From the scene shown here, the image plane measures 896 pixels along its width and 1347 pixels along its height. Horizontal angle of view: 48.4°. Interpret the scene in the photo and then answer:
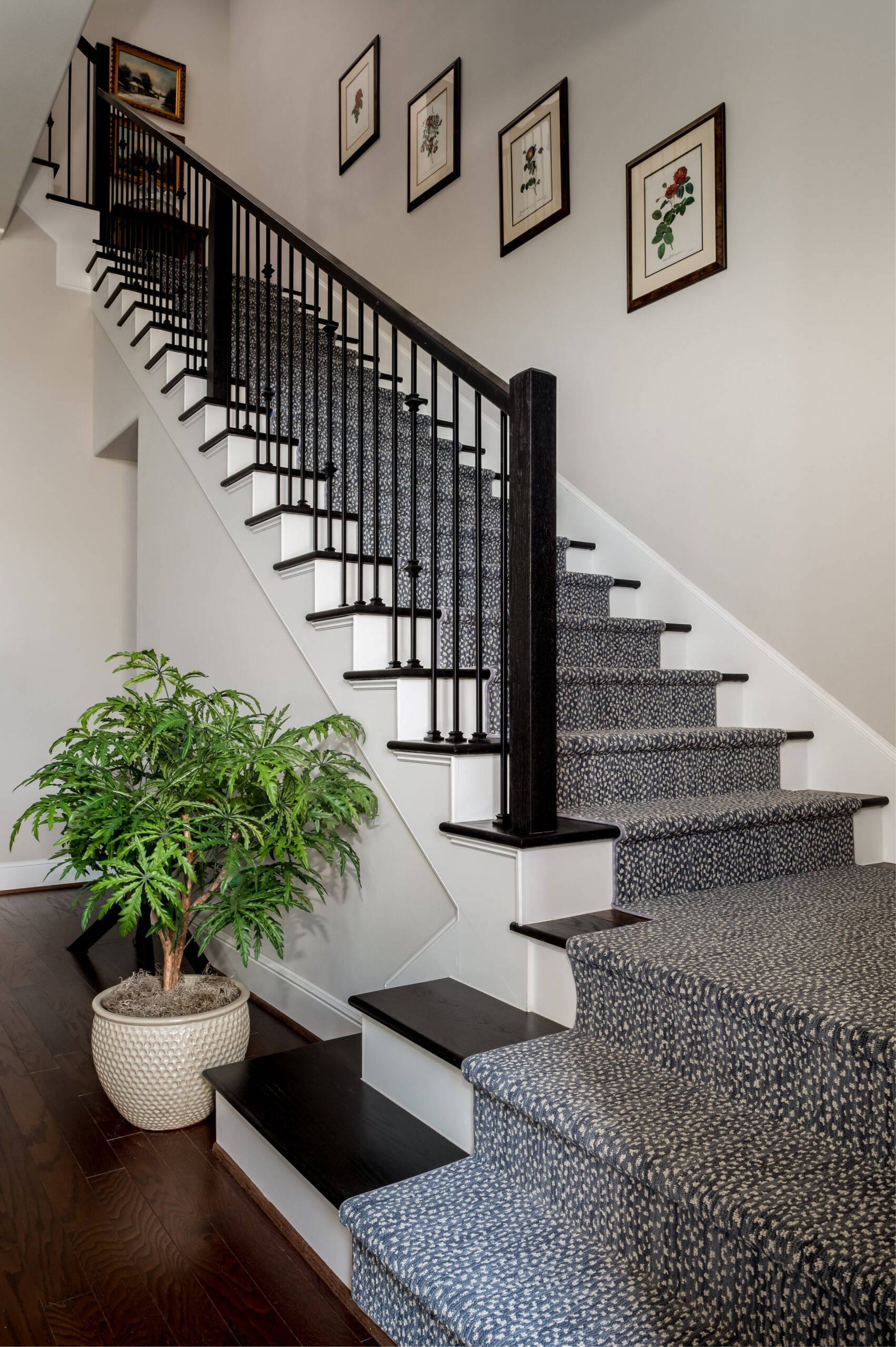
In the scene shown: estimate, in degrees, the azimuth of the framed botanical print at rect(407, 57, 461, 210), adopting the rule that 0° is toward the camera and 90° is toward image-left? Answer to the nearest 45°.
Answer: approximately 45°

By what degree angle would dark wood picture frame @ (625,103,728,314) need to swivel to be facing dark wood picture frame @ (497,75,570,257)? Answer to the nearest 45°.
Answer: approximately 90° to its right

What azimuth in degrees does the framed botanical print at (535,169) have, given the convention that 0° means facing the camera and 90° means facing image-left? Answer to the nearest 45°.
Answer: approximately 45°

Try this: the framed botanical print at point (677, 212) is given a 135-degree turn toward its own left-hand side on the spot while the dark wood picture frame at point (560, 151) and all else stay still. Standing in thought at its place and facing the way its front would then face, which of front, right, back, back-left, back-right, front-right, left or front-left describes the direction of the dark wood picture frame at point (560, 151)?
back-left

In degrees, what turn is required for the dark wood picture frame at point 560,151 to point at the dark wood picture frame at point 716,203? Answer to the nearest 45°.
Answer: approximately 90° to its left

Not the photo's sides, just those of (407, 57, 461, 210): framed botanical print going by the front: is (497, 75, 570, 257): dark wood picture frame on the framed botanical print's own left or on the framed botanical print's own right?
on the framed botanical print's own left

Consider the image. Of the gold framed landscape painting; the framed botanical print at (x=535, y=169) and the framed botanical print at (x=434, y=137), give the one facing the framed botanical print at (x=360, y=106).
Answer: the gold framed landscape painting

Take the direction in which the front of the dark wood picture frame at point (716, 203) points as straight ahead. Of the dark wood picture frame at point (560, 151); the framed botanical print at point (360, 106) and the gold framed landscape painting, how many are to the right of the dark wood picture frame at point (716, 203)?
3

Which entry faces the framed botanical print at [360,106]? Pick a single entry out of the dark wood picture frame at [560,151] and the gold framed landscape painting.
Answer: the gold framed landscape painting

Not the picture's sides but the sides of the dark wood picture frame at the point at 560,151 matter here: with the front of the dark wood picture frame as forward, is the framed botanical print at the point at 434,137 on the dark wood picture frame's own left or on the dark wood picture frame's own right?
on the dark wood picture frame's own right

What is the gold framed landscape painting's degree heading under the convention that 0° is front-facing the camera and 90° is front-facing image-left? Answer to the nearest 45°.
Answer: approximately 315°
